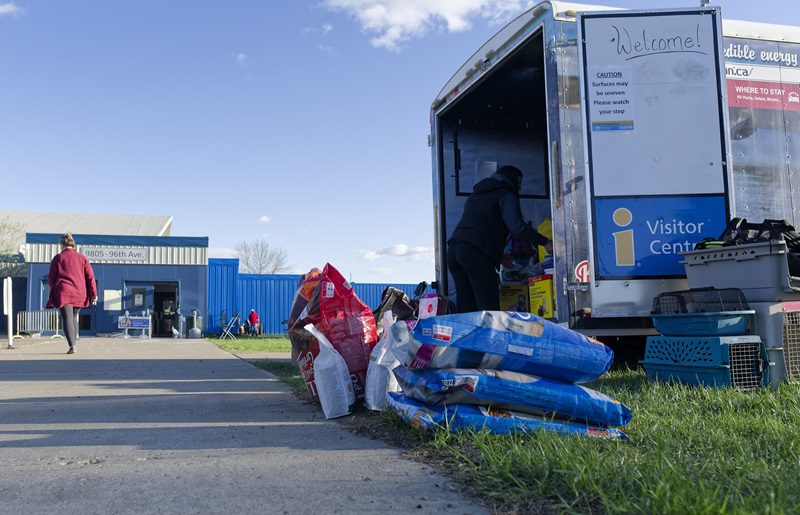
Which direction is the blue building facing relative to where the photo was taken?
toward the camera

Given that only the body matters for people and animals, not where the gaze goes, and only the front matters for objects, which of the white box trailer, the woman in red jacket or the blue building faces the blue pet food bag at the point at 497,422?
the blue building

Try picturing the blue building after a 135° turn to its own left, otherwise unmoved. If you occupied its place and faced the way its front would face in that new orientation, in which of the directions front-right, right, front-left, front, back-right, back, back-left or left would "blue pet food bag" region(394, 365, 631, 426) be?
back-right

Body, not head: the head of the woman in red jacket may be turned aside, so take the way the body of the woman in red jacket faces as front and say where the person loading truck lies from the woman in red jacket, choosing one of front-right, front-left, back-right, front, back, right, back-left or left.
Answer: back-right

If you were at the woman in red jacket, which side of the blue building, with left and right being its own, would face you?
front

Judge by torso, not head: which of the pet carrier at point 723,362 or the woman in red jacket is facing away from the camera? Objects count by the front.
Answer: the woman in red jacket

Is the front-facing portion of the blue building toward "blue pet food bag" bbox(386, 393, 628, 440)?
yes

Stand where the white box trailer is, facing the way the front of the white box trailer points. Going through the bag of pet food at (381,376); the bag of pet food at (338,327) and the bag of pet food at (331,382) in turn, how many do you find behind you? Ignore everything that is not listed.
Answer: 3

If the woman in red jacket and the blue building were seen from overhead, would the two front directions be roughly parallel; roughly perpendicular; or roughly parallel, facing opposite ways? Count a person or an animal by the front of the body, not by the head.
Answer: roughly parallel, facing opposite ways

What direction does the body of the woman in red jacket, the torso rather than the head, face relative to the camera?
away from the camera

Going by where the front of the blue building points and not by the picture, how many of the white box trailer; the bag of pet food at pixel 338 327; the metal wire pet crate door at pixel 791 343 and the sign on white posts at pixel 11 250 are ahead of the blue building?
3

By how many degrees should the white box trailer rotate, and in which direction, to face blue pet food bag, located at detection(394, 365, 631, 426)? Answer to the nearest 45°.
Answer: approximately 135° to its right

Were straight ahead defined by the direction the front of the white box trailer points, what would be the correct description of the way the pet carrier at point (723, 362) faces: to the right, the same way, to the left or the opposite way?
to the right

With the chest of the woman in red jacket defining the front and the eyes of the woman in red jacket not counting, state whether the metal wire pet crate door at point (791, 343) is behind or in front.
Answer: behind

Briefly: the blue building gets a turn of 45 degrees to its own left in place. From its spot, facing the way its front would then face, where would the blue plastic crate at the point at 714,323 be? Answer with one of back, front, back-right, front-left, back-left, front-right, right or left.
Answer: front-right
